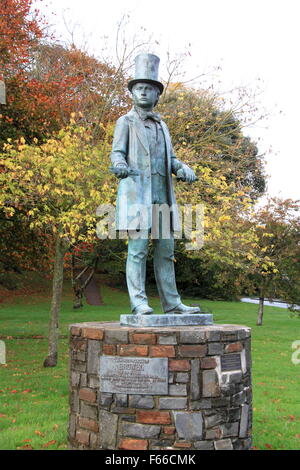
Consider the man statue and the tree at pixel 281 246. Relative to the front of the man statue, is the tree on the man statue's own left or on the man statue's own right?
on the man statue's own left

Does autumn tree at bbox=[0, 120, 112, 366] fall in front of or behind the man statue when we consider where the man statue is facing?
behind

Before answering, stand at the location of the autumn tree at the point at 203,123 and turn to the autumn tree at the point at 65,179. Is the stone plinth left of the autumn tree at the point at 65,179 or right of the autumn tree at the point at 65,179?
left

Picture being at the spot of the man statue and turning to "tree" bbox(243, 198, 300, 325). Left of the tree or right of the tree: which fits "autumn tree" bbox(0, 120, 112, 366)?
left

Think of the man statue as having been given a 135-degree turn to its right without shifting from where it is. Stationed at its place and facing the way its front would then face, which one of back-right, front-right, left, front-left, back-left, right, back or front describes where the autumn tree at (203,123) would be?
right

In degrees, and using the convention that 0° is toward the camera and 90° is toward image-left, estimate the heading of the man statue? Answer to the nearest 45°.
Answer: approximately 315°
